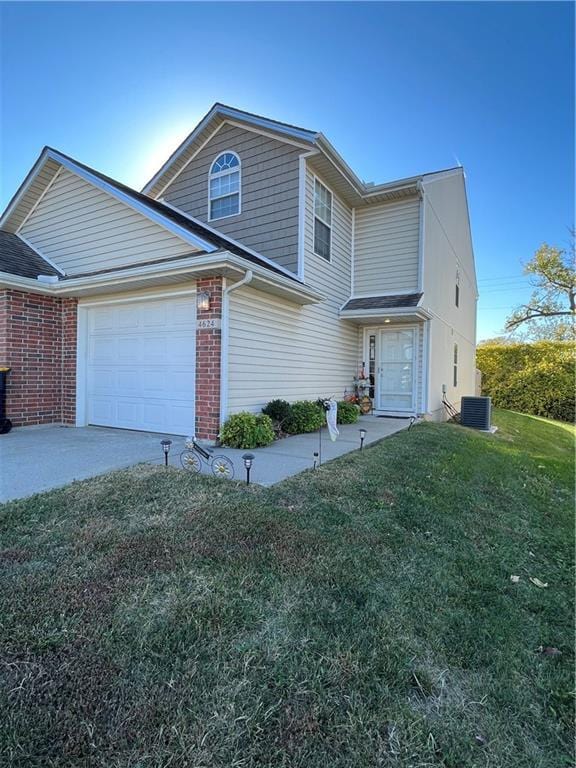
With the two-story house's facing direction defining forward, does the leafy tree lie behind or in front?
behind

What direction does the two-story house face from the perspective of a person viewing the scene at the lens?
facing the viewer and to the left of the viewer

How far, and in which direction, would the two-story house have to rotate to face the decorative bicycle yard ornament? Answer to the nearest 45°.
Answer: approximately 45° to its left

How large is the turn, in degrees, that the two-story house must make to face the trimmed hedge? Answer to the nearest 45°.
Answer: approximately 180°
